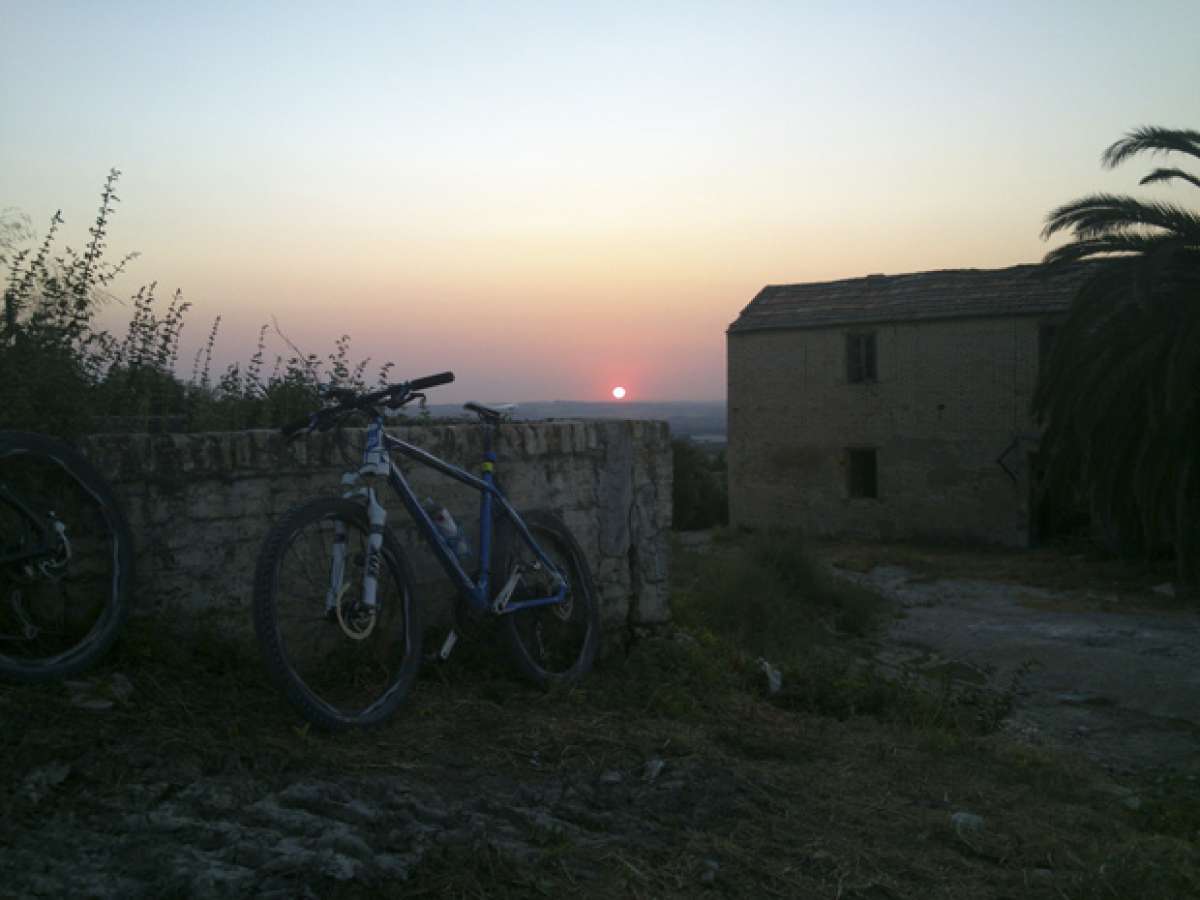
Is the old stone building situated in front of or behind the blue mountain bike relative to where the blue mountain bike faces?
behind

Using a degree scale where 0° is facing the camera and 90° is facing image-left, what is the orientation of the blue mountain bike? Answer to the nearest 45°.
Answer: approximately 45°

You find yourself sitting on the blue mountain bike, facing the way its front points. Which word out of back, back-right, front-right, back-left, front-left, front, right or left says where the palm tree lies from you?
back

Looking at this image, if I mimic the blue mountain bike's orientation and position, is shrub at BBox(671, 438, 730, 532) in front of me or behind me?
behind
